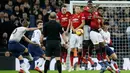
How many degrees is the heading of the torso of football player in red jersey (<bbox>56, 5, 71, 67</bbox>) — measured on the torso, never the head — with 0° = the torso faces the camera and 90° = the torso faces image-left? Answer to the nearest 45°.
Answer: approximately 0°

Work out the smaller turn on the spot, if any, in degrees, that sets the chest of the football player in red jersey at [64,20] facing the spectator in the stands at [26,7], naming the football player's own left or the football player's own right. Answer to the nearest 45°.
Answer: approximately 135° to the football player's own right

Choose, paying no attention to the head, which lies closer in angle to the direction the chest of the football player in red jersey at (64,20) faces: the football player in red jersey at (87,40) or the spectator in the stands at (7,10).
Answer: the football player in red jersey

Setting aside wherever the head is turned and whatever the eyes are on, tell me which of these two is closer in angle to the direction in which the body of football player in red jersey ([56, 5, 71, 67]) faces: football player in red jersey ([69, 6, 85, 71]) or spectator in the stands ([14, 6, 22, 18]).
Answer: the football player in red jersey
